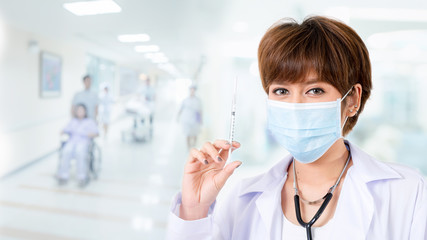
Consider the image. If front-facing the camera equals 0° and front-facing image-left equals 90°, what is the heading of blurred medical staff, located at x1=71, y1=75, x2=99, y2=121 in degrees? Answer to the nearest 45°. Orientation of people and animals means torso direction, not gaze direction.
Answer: approximately 0°

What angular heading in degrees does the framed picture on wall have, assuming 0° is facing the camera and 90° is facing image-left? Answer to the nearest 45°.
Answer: approximately 315°

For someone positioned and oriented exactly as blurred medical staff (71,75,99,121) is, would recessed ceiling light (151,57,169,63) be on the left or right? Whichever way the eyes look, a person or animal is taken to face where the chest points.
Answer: on its left

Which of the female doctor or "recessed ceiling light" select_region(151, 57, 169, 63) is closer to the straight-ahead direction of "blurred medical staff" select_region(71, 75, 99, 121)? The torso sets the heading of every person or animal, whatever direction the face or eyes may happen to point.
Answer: the female doctor
